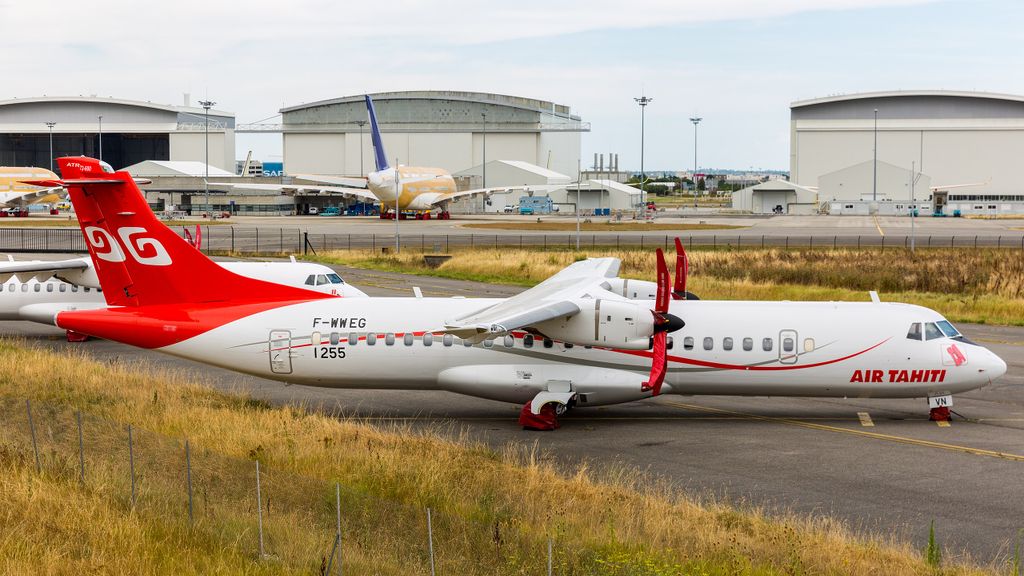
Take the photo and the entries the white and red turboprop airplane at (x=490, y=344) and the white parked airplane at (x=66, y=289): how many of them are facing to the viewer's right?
2

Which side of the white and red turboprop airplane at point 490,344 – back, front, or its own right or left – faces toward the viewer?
right

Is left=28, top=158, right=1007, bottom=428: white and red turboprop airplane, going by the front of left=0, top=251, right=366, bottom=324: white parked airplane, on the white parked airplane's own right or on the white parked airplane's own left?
on the white parked airplane's own right

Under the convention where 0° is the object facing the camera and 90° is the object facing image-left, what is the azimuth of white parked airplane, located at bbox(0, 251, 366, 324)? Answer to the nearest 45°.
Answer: approximately 270°

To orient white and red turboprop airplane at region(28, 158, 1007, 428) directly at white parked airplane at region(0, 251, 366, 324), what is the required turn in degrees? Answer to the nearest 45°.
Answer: approximately 135° to its left
